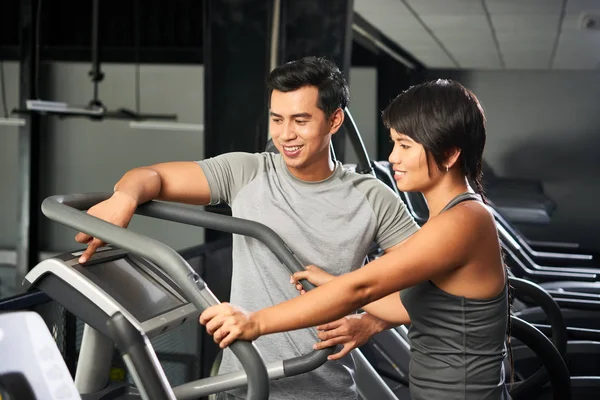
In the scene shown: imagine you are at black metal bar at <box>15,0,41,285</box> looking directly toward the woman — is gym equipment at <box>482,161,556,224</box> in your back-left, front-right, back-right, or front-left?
front-left

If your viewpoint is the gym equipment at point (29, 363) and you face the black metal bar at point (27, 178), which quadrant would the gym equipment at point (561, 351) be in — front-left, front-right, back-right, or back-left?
front-right

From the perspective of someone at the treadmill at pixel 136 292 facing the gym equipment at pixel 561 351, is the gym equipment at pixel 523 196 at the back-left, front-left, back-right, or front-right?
front-left

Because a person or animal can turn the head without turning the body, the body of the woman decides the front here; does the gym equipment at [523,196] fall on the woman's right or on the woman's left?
on the woman's right

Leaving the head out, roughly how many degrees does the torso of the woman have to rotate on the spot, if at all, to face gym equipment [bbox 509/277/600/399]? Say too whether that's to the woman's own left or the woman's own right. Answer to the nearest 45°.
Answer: approximately 90° to the woman's own right

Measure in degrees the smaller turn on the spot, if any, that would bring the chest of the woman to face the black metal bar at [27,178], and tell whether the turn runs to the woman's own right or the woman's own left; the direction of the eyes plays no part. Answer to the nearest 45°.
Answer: approximately 45° to the woman's own right

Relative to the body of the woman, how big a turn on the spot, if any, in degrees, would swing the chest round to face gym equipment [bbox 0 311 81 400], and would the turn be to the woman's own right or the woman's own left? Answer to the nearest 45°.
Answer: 0° — they already face it

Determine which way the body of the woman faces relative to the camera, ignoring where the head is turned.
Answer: to the viewer's left

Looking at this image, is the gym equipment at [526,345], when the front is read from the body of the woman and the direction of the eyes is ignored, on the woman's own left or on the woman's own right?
on the woman's own right

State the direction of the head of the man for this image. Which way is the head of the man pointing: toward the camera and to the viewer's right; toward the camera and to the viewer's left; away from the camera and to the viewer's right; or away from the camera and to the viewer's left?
toward the camera and to the viewer's left
